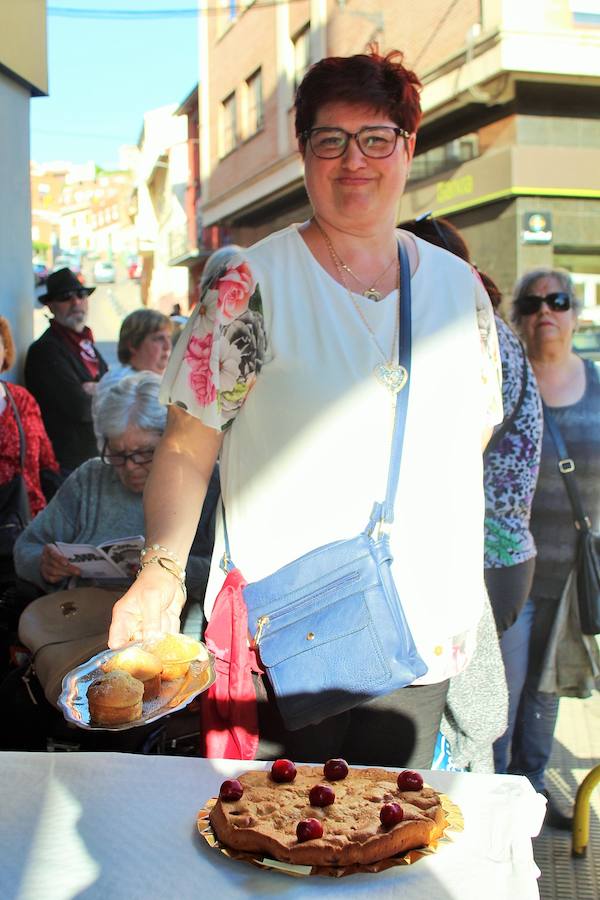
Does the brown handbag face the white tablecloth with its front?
yes

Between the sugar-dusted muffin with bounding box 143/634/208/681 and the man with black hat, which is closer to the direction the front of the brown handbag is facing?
the sugar-dusted muffin

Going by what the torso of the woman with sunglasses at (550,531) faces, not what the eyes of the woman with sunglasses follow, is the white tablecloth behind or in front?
in front

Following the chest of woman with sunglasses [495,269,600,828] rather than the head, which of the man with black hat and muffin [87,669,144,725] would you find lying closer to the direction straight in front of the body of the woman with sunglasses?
the muffin

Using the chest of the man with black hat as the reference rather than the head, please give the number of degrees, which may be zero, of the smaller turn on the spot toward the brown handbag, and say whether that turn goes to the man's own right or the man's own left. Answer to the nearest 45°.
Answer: approximately 45° to the man's own right

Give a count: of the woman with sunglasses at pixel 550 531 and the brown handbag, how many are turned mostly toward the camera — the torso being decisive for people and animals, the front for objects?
2

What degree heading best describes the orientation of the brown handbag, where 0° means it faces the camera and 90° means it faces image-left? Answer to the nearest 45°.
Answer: approximately 0°

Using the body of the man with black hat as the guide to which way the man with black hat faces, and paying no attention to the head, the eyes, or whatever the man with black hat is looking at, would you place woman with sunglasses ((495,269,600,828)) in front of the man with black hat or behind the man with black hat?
in front
